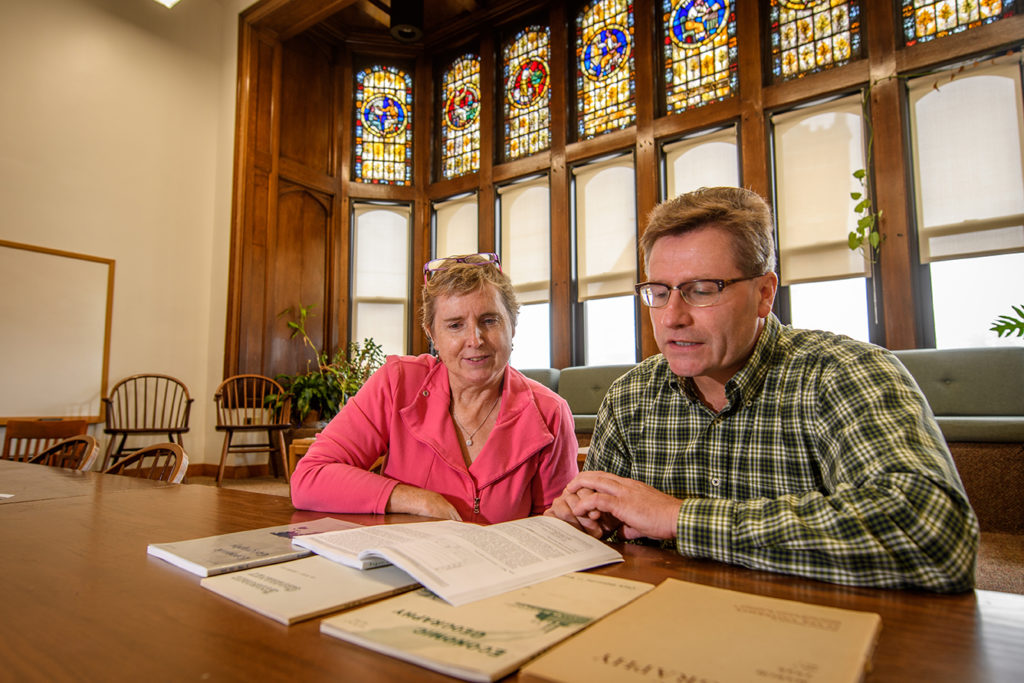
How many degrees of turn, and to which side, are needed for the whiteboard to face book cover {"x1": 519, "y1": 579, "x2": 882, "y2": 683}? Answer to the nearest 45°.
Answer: approximately 45° to its right

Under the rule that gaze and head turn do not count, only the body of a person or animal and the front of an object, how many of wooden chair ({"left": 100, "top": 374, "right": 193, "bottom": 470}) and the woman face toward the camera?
2

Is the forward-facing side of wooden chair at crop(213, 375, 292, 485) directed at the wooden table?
yes

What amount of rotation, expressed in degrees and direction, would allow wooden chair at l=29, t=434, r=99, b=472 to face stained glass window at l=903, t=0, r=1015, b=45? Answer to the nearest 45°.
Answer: approximately 135° to its left

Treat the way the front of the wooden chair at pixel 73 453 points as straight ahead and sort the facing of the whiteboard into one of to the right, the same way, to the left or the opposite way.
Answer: to the left

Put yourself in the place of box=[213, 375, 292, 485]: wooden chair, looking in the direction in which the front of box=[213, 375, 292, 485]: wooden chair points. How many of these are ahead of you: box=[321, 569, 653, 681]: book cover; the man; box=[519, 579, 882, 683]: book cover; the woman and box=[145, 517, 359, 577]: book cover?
5

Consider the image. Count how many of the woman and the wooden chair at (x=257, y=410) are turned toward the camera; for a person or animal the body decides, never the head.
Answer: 2

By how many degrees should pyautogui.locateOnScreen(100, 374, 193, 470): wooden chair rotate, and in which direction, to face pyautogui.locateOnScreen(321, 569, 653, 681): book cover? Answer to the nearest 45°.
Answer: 0° — it already faces it

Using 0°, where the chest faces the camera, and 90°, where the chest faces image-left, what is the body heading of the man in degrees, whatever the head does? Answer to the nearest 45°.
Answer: approximately 45°

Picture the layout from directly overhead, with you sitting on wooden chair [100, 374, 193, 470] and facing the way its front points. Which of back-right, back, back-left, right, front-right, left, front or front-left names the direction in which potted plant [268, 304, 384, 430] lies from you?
left

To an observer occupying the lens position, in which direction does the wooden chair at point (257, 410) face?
facing the viewer

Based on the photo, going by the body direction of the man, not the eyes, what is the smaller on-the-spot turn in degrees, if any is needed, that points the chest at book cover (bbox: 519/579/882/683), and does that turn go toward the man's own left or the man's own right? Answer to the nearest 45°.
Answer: approximately 45° to the man's own left

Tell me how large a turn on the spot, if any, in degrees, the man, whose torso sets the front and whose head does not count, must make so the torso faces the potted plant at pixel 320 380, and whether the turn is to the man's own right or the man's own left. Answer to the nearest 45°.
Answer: approximately 90° to the man's own right

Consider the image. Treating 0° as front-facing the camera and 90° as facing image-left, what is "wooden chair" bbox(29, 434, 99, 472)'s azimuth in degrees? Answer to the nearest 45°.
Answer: approximately 45°

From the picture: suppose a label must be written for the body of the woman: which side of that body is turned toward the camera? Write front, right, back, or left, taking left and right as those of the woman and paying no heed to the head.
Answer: front

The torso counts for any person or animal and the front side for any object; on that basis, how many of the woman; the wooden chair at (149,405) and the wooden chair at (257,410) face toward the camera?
3

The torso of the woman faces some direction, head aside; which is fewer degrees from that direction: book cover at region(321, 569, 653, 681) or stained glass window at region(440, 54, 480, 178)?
the book cover

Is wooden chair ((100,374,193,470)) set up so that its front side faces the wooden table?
yes
